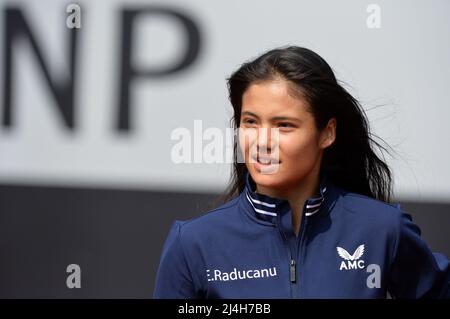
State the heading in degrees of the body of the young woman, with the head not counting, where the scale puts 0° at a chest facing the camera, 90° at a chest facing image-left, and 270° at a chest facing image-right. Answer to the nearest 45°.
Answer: approximately 0°
